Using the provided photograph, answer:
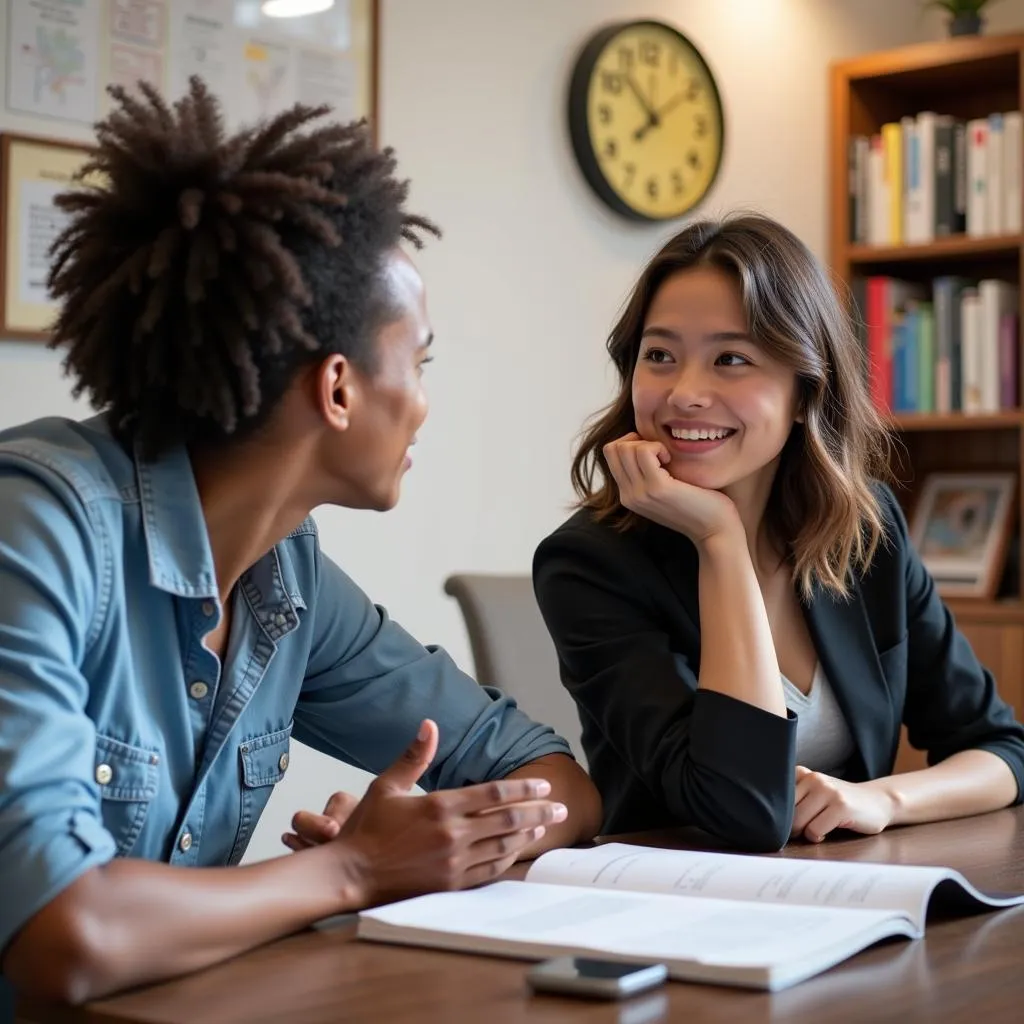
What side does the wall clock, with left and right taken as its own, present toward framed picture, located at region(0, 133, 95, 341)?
right

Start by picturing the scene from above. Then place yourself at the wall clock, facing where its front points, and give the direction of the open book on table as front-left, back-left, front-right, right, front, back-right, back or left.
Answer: front-right

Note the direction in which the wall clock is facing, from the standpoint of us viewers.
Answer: facing the viewer and to the right of the viewer

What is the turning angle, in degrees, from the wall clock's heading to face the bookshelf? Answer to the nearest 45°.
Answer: approximately 90° to its left

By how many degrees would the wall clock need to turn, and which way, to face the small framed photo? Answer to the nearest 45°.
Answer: approximately 90° to its left

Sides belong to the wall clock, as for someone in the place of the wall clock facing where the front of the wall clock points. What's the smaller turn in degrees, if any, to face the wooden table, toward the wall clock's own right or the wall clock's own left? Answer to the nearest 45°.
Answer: approximately 45° to the wall clock's own right

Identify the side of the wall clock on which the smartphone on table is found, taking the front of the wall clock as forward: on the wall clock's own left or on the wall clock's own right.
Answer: on the wall clock's own right

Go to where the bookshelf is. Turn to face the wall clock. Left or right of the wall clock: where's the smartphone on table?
left

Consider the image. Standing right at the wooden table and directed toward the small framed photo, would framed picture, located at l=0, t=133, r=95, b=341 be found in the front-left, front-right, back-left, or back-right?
front-left
